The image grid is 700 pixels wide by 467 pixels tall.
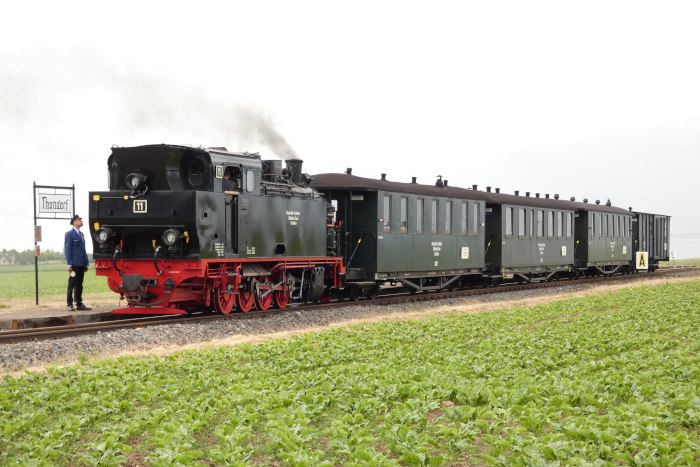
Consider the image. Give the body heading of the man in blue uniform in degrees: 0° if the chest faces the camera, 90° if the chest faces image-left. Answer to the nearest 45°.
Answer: approximately 315°

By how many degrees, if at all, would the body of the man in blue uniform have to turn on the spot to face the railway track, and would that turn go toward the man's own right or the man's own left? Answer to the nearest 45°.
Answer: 0° — they already face it
